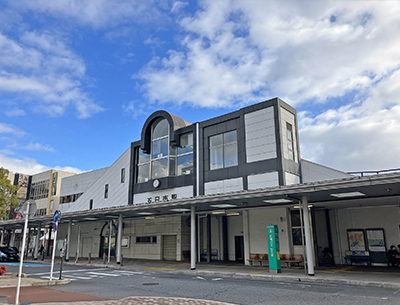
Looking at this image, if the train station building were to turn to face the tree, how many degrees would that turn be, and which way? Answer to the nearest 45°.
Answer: approximately 45° to its right

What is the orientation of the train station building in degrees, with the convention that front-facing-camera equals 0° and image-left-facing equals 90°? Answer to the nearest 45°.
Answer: approximately 45°
